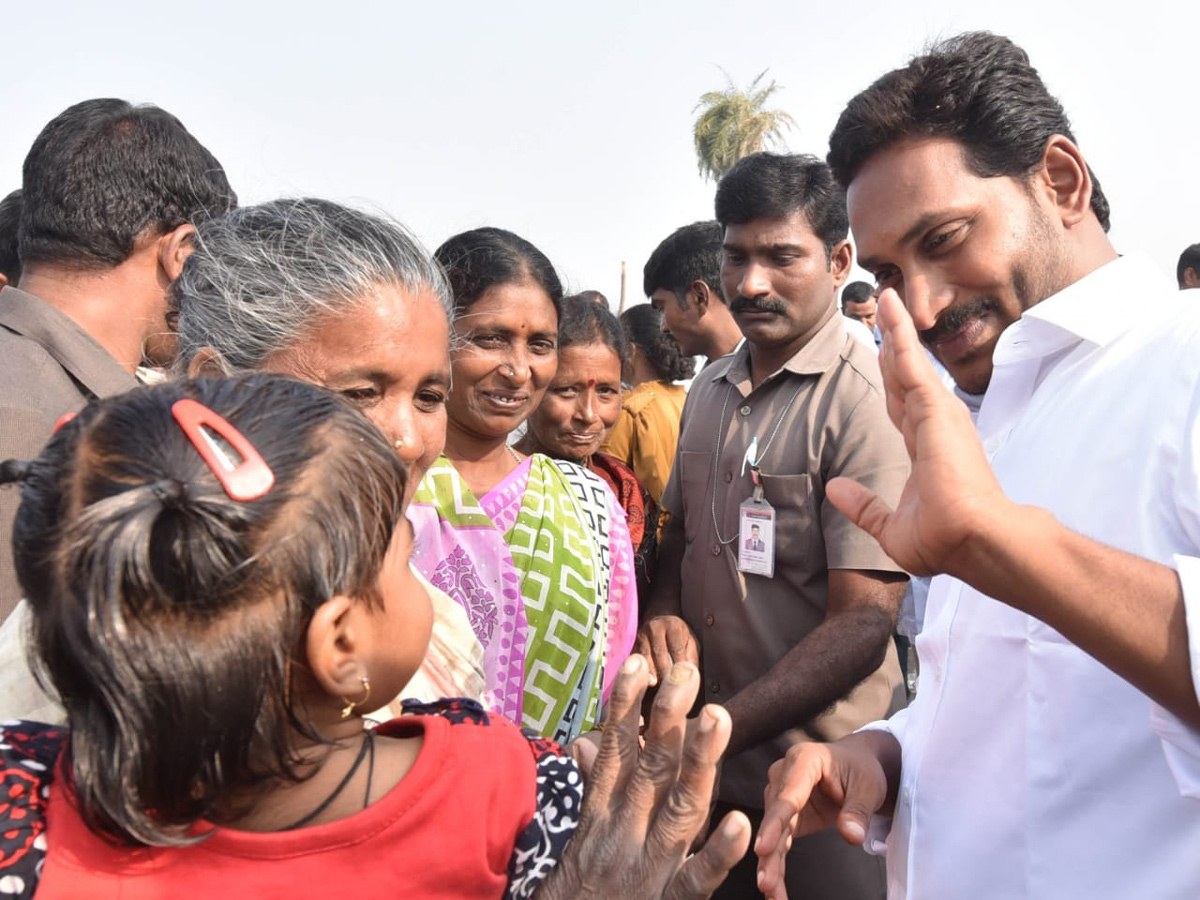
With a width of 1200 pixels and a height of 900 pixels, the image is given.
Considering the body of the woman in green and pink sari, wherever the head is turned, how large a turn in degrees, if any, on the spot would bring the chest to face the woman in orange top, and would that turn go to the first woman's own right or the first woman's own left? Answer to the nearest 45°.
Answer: approximately 135° to the first woman's own left

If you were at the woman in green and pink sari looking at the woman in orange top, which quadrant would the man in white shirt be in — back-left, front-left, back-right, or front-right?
back-right

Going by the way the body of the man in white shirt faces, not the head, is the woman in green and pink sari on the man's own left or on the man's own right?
on the man's own right

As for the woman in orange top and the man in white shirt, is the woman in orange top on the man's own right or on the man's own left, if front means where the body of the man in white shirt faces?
on the man's own right

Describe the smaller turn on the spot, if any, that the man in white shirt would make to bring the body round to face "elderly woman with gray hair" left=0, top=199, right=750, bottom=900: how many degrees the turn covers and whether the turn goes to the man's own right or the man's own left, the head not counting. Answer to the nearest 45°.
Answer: approximately 45° to the man's own right

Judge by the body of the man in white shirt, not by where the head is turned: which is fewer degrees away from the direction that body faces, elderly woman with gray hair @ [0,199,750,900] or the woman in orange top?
the elderly woman with gray hair

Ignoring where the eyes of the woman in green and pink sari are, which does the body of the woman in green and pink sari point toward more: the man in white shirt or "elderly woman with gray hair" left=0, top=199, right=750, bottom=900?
the man in white shirt

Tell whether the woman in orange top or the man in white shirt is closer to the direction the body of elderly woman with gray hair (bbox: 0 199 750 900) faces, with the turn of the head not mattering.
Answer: the man in white shirt

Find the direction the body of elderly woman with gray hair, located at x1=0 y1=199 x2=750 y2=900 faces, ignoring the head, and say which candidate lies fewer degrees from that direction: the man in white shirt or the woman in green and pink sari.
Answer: the man in white shirt

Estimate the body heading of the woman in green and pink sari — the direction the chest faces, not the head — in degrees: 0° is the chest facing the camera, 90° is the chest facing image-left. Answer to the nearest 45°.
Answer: approximately 315°
